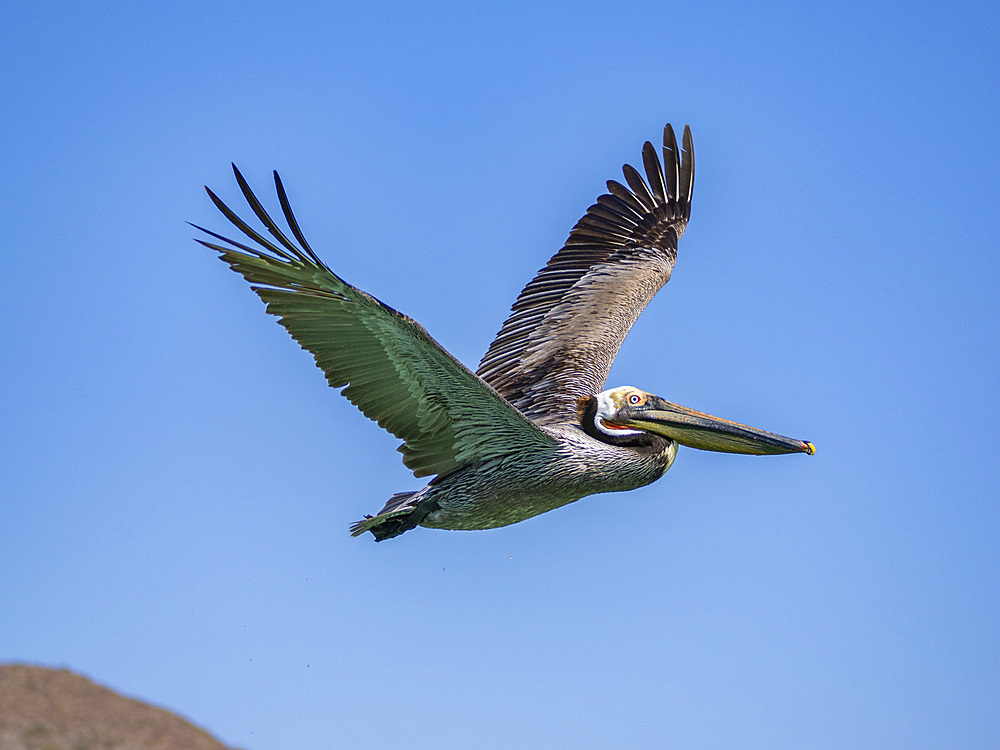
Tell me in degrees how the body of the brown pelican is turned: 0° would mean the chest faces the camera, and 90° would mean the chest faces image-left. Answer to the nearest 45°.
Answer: approximately 270°
